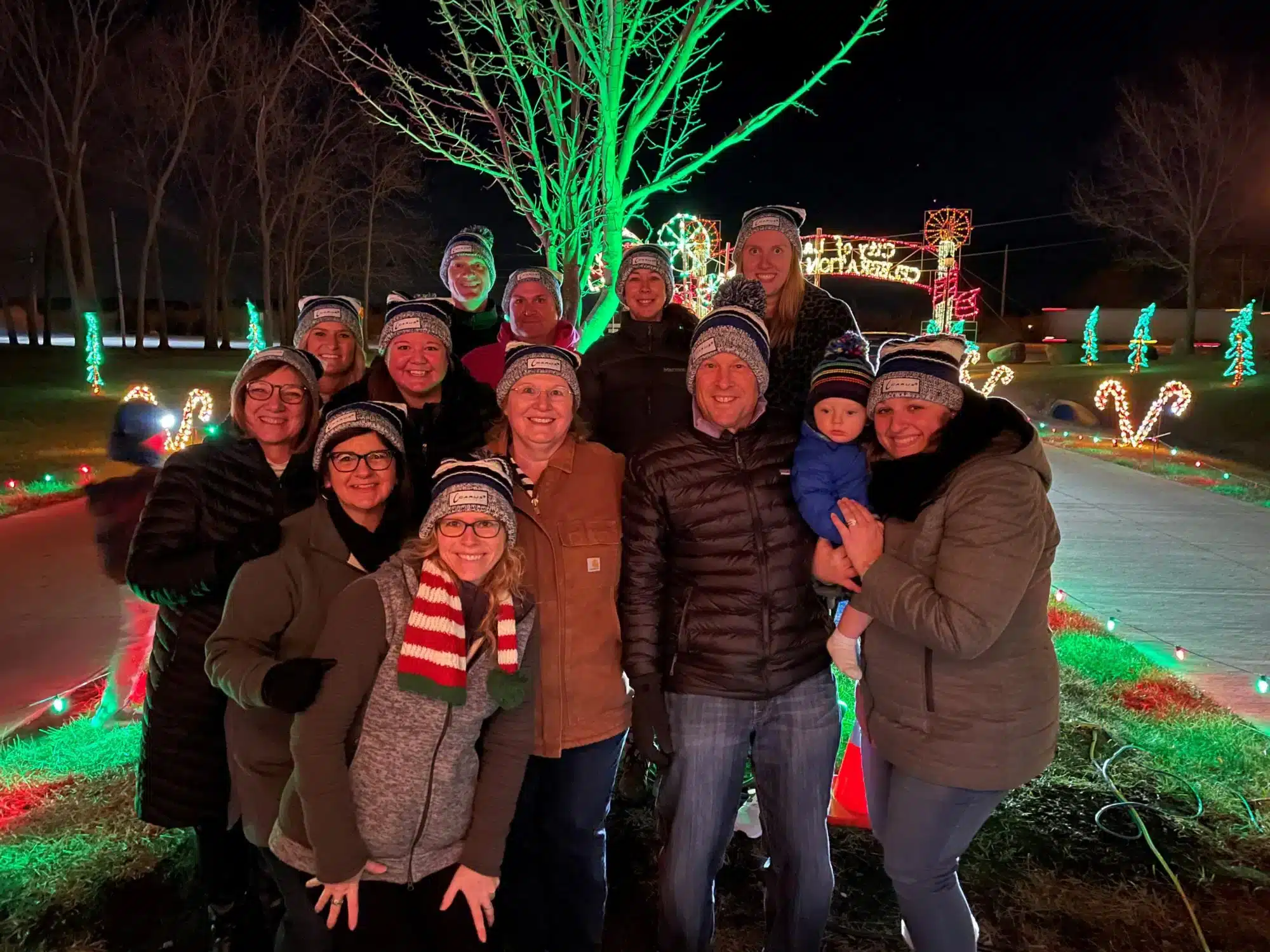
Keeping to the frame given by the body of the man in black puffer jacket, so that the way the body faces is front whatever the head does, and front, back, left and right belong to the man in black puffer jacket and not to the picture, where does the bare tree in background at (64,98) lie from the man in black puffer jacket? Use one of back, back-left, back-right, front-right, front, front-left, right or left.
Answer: back-right

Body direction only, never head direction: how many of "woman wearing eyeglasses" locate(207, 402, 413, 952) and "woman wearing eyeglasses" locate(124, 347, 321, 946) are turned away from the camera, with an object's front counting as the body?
0

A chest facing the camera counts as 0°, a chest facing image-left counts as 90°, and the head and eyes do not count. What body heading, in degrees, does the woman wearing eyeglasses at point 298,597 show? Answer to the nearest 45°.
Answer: approximately 315°

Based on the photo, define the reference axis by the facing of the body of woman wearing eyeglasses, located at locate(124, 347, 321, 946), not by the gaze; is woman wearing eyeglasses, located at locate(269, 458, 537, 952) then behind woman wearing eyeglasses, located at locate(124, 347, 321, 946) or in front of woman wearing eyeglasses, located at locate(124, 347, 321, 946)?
in front

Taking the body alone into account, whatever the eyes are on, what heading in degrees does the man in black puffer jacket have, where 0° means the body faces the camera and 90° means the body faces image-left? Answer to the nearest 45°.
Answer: approximately 0°

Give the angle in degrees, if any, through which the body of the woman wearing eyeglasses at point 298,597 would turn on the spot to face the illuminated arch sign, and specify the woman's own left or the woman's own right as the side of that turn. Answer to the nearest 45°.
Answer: approximately 90° to the woman's own left

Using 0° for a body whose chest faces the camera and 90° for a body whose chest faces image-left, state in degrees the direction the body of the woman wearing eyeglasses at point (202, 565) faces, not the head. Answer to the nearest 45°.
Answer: approximately 315°

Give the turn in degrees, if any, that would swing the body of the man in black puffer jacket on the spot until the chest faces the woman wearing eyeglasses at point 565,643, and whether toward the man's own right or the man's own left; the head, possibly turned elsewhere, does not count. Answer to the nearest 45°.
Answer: approximately 90° to the man's own right

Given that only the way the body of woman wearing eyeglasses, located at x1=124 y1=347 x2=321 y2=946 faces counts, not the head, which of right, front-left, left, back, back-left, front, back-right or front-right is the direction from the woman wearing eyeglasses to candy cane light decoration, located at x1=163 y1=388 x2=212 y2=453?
back-left

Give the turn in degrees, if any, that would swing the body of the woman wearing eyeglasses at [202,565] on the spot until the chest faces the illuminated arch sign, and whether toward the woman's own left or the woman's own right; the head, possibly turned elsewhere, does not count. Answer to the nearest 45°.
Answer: approximately 90° to the woman's own left

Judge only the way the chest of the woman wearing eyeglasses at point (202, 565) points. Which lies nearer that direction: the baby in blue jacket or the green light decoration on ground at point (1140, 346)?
the baby in blue jacket
